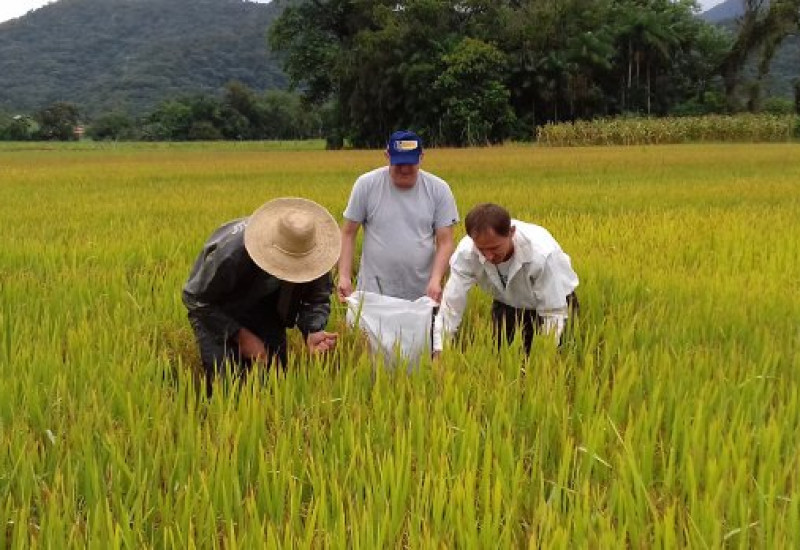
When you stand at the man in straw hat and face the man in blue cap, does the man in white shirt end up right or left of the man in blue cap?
right

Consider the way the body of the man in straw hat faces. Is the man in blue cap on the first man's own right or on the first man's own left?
on the first man's own left

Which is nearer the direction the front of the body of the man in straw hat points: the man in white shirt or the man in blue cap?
the man in white shirt

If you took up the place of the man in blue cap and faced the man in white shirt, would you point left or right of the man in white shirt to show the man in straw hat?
right

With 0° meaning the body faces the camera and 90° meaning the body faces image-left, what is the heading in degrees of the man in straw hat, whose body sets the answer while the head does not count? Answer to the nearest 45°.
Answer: approximately 315°

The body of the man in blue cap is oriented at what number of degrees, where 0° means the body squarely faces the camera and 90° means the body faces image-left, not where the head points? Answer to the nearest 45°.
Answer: approximately 0°

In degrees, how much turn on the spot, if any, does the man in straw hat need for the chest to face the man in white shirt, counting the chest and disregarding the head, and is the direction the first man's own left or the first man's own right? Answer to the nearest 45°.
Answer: approximately 45° to the first man's own left

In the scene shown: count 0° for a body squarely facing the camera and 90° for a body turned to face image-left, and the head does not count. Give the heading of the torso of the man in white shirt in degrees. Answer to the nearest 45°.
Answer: approximately 45°

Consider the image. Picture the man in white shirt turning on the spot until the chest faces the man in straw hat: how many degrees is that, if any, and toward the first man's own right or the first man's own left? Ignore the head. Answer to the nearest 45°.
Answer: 0° — they already face them
